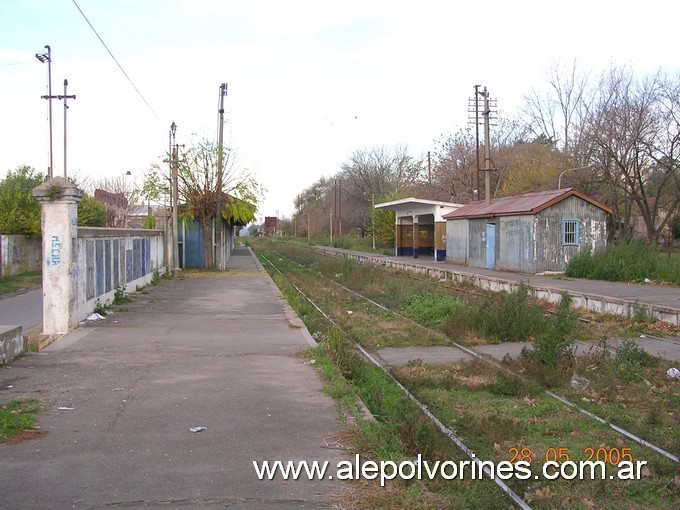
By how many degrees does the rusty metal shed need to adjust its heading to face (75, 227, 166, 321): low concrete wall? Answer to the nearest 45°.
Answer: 0° — it already faces it

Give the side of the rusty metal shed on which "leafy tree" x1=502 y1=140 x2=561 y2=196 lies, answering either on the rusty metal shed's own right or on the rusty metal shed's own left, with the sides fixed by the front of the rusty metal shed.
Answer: on the rusty metal shed's own right

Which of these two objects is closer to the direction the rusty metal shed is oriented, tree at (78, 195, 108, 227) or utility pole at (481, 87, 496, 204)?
the tree

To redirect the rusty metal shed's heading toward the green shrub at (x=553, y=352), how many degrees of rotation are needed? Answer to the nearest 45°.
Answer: approximately 45° to its left

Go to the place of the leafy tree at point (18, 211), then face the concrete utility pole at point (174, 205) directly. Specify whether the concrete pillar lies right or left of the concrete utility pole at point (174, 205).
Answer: right

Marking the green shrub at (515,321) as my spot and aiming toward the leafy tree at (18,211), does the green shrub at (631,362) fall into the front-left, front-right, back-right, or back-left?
back-left

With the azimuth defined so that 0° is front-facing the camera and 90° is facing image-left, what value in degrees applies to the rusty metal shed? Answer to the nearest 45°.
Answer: approximately 45°
